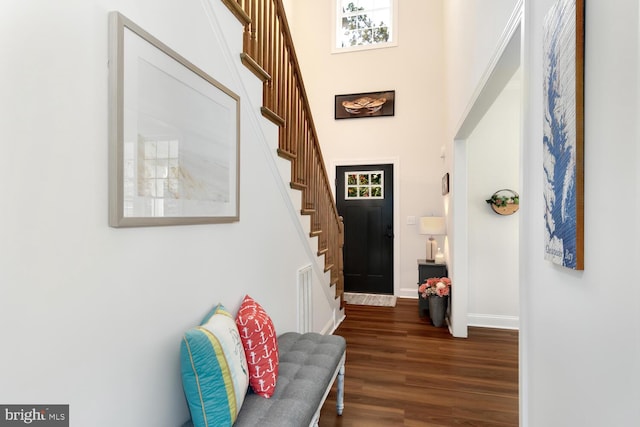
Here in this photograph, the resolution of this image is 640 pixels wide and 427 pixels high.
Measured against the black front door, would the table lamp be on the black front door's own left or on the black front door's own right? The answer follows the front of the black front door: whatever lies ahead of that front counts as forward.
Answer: on the black front door's own left

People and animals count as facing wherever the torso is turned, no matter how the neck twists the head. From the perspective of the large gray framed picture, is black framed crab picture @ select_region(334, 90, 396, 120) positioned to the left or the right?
on its left

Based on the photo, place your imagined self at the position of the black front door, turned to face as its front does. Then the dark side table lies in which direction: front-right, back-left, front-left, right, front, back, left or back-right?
front-left

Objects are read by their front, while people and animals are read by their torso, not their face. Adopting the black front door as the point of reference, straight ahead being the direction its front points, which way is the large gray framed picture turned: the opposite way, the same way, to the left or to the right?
to the left

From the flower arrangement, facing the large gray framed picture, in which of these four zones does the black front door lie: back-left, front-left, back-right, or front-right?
back-right

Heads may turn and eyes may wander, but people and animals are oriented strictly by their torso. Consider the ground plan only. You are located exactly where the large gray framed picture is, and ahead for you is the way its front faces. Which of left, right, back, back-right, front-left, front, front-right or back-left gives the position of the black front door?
left

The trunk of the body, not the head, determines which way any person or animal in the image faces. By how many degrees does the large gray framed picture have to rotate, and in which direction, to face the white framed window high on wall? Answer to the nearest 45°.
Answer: approximately 90° to its left

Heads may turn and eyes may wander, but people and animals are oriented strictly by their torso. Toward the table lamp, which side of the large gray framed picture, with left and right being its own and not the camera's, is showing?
left

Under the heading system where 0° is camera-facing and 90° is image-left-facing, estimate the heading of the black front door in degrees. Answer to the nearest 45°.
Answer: approximately 0°

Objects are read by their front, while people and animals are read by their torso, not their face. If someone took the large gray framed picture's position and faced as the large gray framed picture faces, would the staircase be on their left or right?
on their left

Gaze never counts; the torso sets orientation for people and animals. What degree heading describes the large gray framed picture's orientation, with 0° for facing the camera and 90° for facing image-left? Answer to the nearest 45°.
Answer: approximately 315°
